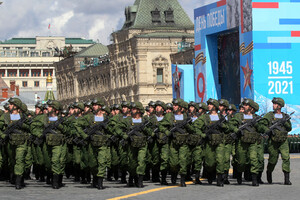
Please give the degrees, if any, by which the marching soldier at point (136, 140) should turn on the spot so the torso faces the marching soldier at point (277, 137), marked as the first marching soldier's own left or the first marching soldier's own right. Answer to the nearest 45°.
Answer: approximately 90° to the first marching soldier's own left

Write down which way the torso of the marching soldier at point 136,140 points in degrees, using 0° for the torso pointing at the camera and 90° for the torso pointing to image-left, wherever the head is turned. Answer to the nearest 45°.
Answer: approximately 0°

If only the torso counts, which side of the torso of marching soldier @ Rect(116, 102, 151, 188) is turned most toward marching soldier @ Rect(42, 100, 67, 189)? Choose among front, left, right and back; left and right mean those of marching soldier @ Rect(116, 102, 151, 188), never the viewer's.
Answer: right

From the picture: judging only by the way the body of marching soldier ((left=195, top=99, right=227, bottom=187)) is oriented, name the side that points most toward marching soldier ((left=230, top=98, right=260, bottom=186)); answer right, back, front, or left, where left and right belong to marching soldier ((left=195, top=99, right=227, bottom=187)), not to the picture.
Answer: left

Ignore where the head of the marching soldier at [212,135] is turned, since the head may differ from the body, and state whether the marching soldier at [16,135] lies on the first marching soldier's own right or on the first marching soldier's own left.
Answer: on the first marching soldier's own right

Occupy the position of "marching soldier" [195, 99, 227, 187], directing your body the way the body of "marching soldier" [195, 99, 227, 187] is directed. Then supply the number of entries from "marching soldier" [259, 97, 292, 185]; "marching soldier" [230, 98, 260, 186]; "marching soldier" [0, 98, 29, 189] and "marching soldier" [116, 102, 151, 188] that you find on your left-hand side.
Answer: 2

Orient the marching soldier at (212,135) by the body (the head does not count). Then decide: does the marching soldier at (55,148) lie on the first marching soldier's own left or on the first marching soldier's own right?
on the first marching soldier's own right

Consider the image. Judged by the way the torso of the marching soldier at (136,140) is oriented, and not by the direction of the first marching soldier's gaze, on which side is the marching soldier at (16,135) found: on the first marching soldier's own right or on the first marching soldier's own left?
on the first marching soldier's own right

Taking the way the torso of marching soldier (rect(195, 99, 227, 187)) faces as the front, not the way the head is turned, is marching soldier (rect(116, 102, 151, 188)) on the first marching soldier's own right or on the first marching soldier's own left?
on the first marching soldier's own right

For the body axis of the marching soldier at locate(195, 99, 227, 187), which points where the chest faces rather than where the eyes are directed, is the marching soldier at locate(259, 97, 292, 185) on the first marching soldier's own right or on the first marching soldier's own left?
on the first marching soldier's own left
